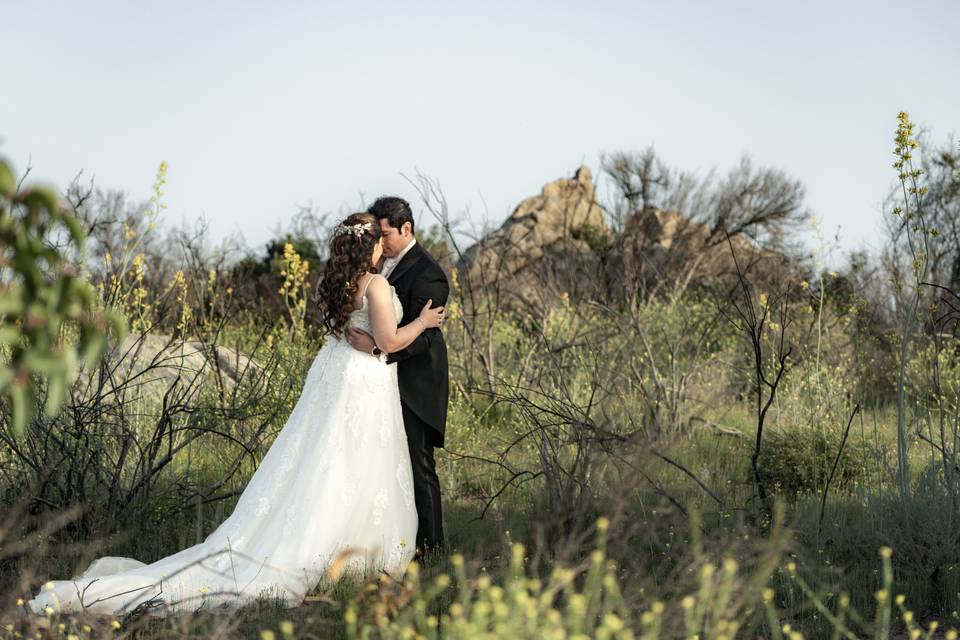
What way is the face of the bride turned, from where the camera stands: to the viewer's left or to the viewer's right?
to the viewer's right

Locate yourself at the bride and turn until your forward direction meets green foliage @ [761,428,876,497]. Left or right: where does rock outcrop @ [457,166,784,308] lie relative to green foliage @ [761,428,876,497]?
left

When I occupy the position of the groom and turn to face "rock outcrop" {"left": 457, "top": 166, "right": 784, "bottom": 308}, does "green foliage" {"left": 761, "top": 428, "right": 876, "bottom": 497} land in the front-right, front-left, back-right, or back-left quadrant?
front-right

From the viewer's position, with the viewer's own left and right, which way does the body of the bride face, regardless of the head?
facing away from the viewer and to the right of the viewer

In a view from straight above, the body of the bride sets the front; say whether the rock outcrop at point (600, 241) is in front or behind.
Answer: in front
